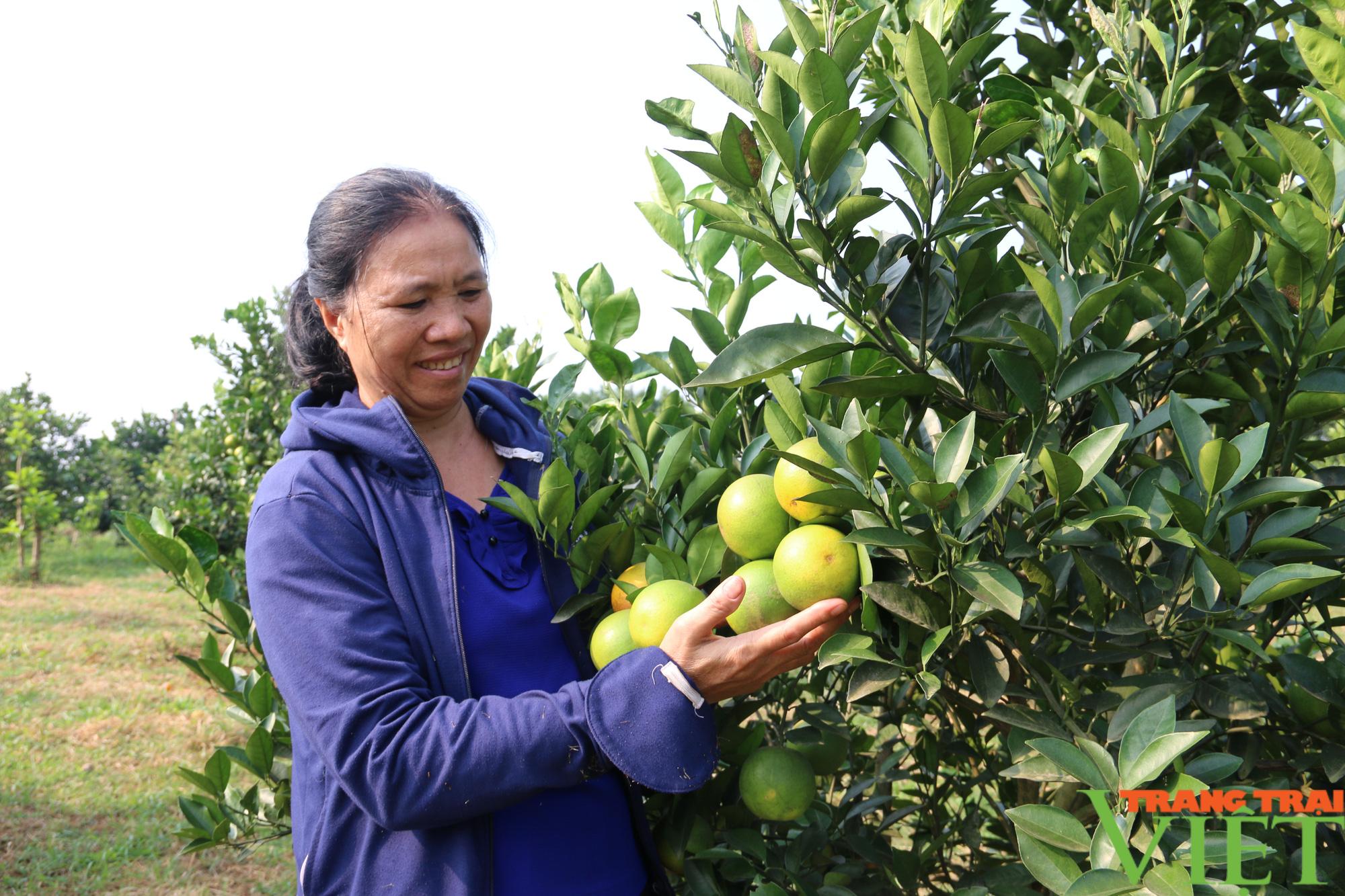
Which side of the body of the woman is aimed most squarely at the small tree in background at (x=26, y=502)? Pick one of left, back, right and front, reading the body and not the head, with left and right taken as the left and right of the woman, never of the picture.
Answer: back

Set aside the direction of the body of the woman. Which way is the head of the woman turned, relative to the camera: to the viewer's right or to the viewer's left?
to the viewer's right

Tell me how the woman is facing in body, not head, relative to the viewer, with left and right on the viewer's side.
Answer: facing the viewer and to the right of the viewer

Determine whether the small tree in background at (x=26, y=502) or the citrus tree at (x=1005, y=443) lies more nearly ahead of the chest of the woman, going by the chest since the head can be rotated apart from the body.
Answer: the citrus tree

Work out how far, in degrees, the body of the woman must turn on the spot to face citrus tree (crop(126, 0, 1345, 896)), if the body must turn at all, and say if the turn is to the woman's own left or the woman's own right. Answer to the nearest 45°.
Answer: approximately 45° to the woman's own left

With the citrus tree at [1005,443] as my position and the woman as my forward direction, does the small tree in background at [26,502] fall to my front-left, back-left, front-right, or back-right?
front-right
